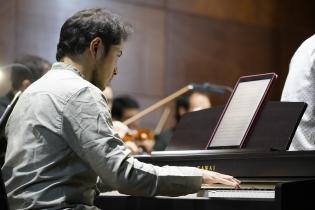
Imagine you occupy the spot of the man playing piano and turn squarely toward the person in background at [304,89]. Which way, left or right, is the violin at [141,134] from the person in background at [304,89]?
left

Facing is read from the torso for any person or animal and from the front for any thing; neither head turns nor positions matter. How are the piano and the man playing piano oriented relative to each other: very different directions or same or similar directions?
very different directions

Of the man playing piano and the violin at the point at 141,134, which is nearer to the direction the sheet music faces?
the man playing piano

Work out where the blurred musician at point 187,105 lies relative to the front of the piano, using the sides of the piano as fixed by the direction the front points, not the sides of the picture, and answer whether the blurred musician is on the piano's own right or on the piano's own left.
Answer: on the piano's own right

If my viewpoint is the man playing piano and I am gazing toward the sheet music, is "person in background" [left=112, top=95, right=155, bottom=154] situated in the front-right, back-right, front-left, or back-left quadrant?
front-left

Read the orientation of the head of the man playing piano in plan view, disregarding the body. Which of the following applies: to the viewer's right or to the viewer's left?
to the viewer's right

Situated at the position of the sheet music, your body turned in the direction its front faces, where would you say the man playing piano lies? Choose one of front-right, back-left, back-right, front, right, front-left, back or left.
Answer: front

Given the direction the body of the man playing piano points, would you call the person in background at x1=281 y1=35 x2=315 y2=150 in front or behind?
in front

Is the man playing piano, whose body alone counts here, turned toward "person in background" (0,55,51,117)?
no

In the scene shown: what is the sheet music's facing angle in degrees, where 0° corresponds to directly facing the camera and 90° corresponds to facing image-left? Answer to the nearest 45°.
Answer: approximately 45°

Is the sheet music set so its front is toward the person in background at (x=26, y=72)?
no

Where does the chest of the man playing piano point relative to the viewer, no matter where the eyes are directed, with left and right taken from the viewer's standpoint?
facing away from the viewer and to the right of the viewer

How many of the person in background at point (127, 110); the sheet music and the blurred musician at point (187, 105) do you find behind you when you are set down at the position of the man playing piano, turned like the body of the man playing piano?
0
